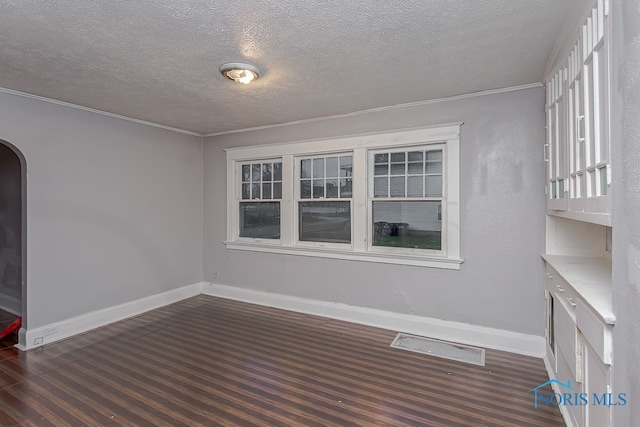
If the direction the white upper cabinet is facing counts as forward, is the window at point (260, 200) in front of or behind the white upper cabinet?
in front

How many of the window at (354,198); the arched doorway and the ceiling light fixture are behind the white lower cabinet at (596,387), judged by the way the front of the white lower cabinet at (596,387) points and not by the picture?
0

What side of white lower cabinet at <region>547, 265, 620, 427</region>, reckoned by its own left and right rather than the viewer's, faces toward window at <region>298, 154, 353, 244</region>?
front

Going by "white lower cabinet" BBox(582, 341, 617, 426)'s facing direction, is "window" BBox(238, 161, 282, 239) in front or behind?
in front

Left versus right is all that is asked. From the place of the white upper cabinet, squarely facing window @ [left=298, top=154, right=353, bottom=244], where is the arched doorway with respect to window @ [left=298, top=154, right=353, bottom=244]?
left

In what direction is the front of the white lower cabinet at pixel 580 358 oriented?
to the viewer's left

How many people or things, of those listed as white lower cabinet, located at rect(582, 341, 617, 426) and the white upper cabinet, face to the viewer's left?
2

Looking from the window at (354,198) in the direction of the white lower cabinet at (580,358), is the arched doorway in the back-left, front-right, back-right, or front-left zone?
back-right

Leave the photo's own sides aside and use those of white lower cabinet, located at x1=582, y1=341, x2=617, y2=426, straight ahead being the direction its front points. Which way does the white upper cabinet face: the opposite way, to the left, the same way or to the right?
the same way

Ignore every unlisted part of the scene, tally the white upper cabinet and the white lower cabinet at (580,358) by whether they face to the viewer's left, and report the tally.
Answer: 2

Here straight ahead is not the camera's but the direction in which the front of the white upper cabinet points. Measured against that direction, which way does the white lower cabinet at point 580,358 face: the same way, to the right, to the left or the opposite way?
the same way

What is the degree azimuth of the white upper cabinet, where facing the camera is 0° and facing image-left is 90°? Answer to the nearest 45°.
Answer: approximately 90°
